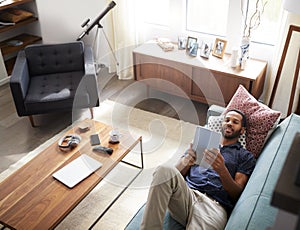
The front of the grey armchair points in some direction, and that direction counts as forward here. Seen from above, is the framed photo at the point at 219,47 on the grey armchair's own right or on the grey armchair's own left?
on the grey armchair's own left

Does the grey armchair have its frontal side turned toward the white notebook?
yes

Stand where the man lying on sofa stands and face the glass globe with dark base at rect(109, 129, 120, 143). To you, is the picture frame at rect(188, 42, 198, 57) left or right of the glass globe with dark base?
right

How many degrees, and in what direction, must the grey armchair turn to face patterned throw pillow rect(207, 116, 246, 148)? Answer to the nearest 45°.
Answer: approximately 45° to its left

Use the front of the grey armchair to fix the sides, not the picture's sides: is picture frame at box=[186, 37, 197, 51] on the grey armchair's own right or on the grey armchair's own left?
on the grey armchair's own left

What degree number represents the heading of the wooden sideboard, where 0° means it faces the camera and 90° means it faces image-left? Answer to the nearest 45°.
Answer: approximately 45°

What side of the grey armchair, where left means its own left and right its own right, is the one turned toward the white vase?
left

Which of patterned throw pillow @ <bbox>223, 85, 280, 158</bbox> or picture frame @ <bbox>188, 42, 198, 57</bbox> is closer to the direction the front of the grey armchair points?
the patterned throw pillow

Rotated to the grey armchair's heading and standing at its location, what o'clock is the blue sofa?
The blue sofa is roughly at 11 o'clock from the grey armchair.
